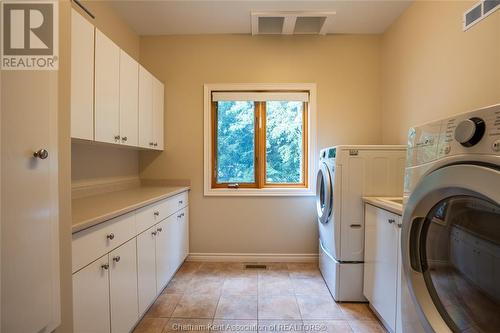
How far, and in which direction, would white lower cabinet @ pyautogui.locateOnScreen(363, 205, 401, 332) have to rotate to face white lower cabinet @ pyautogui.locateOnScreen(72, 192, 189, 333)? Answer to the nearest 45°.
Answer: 0° — it already faces it

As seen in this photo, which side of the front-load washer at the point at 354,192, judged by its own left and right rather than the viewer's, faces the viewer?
left

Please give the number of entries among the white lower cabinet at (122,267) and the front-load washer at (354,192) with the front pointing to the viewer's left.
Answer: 1

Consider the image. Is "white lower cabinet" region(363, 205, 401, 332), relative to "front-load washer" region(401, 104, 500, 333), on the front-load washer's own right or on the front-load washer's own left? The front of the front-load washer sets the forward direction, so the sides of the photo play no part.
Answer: on the front-load washer's own right

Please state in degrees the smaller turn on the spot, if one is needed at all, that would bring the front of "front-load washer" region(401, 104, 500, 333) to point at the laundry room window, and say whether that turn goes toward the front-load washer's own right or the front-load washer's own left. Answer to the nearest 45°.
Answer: approximately 90° to the front-load washer's own right

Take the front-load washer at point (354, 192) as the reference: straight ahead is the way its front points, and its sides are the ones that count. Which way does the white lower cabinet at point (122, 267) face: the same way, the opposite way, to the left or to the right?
the opposite way

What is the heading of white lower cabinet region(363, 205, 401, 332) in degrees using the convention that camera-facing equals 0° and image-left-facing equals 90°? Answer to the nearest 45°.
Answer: approximately 45°

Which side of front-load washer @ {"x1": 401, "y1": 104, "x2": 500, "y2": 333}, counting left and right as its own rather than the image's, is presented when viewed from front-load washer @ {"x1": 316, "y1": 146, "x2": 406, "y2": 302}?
right

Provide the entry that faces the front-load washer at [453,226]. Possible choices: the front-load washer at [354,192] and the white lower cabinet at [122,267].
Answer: the white lower cabinet

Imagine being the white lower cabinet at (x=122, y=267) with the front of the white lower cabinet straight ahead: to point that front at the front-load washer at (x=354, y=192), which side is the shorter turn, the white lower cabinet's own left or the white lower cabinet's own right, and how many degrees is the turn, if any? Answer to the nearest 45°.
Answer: approximately 45° to the white lower cabinet's own left
